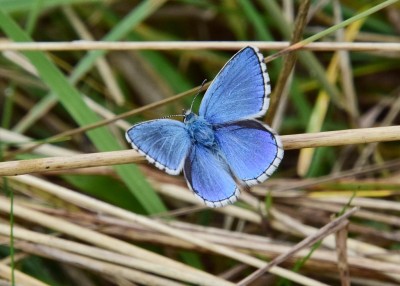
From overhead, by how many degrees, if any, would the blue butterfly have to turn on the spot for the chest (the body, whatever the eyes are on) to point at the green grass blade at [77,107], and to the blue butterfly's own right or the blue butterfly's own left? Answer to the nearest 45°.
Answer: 0° — it already faces it

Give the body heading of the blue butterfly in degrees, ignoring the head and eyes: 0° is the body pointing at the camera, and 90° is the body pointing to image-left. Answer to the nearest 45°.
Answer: approximately 135°
